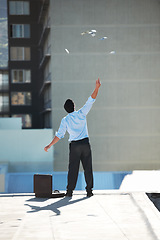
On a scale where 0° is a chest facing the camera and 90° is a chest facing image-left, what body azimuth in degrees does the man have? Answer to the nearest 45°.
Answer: approximately 180°
